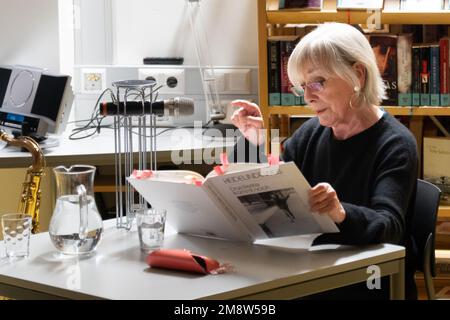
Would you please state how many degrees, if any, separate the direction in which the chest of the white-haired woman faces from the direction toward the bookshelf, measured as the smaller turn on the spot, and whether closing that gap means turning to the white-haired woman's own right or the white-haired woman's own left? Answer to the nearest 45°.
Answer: approximately 135° to the white-haired woman's own right

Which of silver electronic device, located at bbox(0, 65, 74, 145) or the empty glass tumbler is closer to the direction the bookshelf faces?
the empty glass tumbler

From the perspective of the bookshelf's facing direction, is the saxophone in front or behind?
in front

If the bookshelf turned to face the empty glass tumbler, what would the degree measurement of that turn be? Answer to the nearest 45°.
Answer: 0° — it already faces it

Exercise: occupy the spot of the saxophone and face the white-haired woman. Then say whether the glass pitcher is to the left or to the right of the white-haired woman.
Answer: right

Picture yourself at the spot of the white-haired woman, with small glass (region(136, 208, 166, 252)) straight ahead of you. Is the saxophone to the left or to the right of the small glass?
right

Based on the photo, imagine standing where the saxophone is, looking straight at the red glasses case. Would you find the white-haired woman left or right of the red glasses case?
left

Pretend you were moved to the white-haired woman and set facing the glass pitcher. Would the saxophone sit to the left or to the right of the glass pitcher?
right

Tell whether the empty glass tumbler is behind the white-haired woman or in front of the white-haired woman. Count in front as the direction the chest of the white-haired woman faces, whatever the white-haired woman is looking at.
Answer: in front

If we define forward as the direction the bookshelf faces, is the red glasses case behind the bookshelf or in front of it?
in front

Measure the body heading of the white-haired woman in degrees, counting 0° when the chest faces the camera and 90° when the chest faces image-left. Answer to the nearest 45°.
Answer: approximately 45°

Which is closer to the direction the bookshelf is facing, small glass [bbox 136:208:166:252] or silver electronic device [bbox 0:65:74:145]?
the small glass

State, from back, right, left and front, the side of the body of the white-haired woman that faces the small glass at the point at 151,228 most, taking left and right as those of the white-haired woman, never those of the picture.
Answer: front

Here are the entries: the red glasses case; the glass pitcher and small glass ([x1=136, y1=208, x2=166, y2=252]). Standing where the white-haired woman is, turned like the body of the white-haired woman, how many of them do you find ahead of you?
3

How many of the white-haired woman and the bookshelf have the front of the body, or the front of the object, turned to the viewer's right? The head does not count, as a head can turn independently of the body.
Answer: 0
